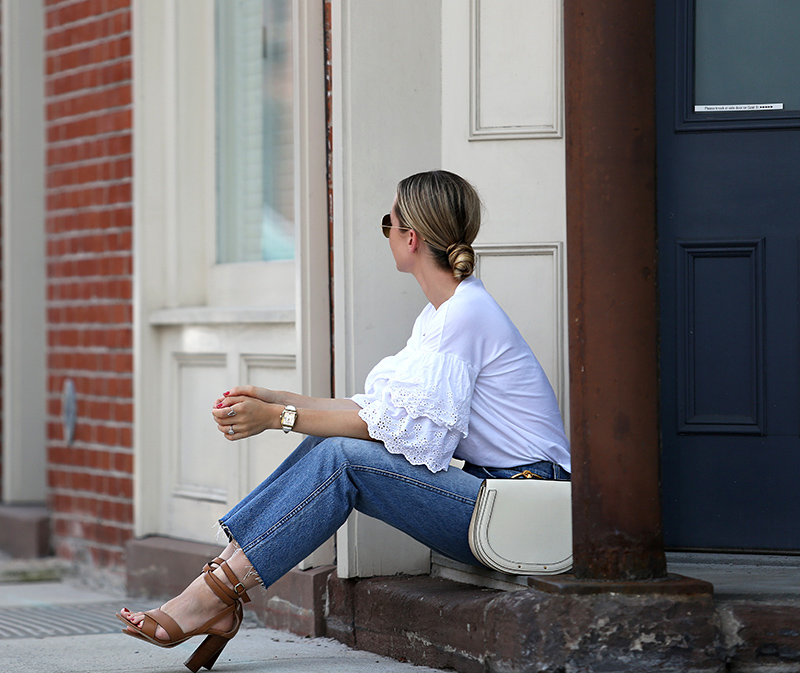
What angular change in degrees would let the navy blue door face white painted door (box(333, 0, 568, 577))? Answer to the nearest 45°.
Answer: approximately 90° to its right

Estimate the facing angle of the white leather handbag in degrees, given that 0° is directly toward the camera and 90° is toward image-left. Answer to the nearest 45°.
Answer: approximately 0°

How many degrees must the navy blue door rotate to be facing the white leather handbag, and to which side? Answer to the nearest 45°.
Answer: approximately 45° to its right

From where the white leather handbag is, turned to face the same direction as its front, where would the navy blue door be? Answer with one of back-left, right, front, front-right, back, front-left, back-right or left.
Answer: back-left

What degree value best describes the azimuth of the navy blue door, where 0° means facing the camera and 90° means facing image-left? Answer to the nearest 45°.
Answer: approximately 0°

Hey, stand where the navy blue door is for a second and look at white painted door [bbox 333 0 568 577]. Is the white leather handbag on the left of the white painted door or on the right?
left

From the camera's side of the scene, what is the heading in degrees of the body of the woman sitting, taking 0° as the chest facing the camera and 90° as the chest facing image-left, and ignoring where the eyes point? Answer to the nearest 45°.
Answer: approximately 90°

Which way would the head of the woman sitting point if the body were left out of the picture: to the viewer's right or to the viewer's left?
to the viewer's left
